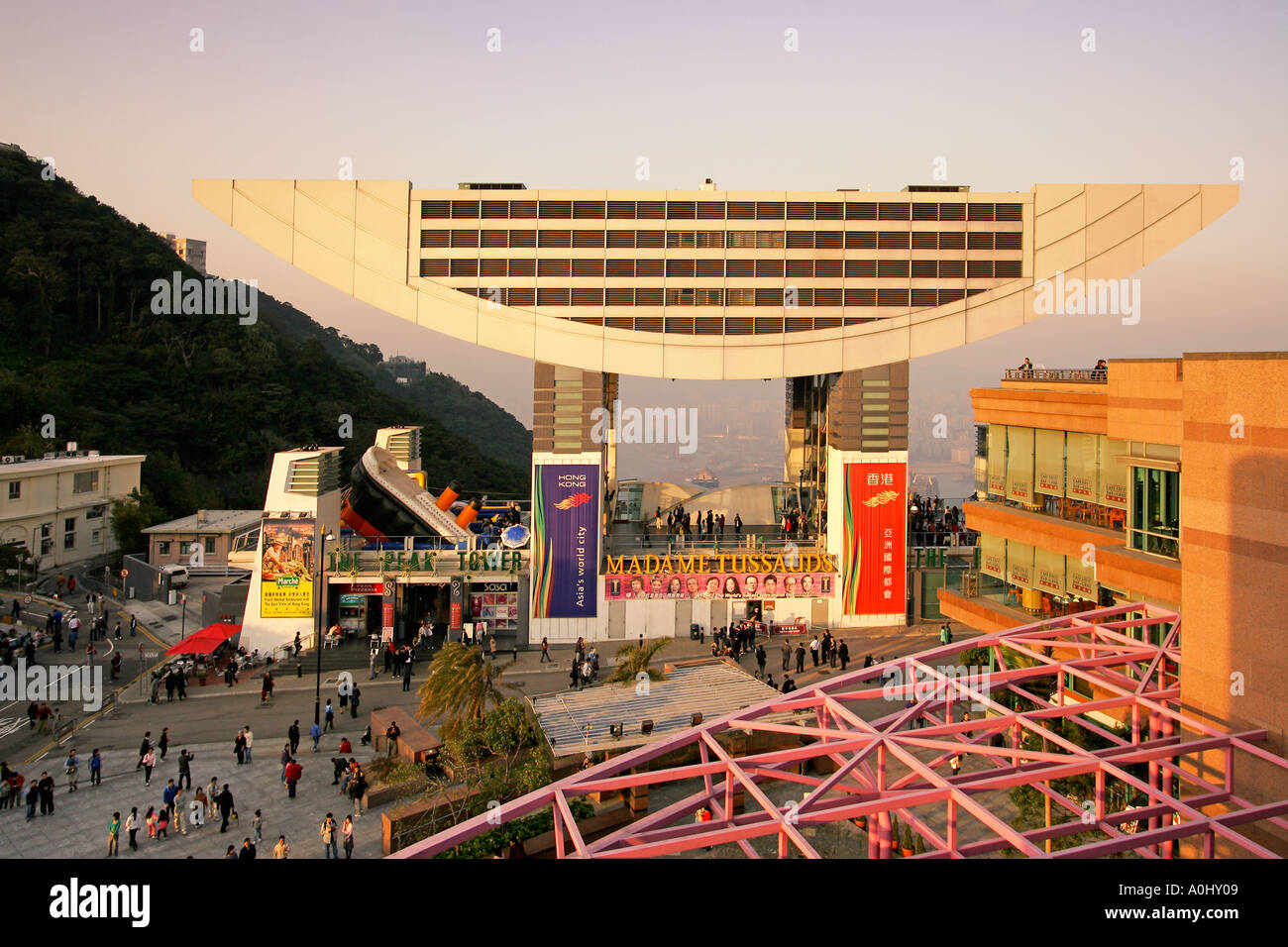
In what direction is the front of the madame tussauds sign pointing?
toward the camera

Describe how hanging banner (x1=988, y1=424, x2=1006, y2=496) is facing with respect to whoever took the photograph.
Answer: facing the viewer and to the left of the viewer

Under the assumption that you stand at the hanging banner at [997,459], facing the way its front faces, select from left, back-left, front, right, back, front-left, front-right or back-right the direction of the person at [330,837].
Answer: front

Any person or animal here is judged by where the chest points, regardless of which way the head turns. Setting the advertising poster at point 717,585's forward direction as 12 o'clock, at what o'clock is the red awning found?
The red awning is roughly at 2 o'clock from the advertising poster.

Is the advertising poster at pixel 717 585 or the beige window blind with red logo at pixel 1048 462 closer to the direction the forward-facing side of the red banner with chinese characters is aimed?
the beige window blind with red logo

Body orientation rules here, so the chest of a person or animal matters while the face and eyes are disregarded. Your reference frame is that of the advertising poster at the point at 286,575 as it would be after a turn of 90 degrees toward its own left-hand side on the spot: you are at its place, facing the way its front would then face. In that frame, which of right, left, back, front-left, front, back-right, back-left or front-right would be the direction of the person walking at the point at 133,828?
right

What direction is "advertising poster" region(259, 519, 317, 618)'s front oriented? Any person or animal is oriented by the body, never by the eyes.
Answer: toward the camera

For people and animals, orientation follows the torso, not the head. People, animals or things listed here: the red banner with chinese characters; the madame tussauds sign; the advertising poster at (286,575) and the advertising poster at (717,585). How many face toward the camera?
4

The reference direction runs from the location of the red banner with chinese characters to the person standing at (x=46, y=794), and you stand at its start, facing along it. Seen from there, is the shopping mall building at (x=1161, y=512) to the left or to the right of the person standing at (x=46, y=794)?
left

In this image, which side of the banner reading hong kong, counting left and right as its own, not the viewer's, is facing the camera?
front

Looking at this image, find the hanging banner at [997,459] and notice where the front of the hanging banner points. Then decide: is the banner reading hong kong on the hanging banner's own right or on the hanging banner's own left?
on the hanging banner's own right

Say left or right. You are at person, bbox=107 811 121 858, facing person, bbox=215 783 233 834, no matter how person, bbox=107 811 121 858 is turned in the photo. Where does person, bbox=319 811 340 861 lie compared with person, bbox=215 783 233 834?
right

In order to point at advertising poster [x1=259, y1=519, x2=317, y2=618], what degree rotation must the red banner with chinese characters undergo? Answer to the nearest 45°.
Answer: approximately 90° to its right

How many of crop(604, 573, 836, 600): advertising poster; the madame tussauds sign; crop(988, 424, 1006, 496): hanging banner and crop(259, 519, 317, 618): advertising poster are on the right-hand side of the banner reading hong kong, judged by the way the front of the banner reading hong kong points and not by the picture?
1

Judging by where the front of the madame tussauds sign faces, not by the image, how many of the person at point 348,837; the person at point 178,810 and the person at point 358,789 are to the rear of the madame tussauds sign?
0
